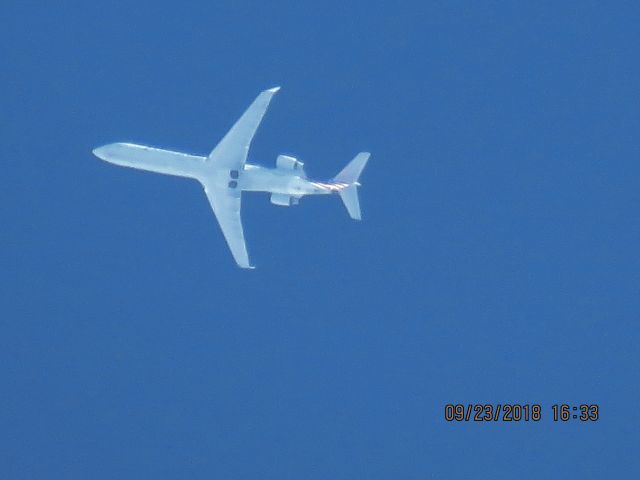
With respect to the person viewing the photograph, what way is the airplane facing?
facing to the left of the viewer
